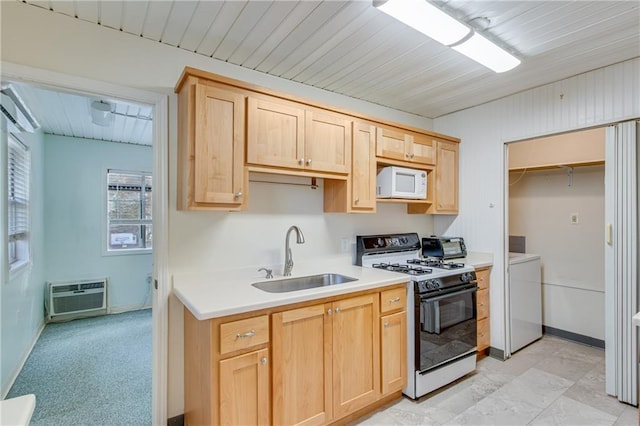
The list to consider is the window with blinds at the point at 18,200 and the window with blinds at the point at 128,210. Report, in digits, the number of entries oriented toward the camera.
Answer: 1

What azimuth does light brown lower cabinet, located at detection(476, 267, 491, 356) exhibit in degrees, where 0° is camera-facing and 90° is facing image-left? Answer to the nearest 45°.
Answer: approximately 315°

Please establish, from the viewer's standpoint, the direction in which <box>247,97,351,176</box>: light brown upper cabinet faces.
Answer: facing the viewer and to the right of the viewer

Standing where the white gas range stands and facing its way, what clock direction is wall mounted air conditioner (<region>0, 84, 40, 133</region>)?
The wall mounted air conditioner is roughly at 4 o'clock from the white gas range.

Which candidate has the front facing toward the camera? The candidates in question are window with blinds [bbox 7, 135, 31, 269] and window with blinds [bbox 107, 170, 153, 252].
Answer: window with blinds [bbox 107, 170, 153, 252]

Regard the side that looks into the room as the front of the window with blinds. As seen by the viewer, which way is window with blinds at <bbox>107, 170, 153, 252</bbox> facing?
toward the camera

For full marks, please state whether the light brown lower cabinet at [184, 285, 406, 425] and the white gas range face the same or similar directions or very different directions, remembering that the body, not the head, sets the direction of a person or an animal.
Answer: same or similar directions

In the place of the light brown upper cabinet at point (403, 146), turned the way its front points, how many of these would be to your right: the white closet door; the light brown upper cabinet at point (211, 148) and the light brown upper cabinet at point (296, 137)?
2

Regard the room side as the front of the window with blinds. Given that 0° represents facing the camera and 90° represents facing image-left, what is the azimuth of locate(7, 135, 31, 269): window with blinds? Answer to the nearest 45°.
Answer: approximately 270°

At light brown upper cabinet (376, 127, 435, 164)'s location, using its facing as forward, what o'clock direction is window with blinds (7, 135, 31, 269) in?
The window with blinds is roughly at 4 o'clock from the light brown upper cabinet.

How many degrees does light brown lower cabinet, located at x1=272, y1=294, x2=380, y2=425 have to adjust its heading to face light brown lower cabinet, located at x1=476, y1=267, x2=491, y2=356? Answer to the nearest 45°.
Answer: approximately 90° to its left

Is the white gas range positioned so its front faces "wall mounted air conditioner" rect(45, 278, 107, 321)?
no

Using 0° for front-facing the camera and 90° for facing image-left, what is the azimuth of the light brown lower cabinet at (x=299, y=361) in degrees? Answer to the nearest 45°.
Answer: approximately 315°
